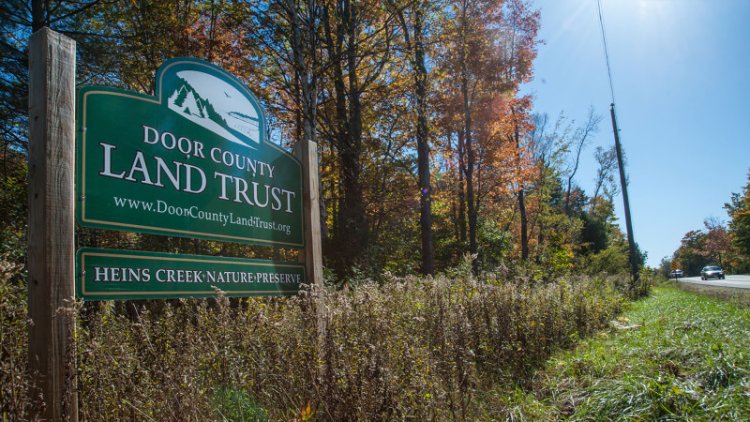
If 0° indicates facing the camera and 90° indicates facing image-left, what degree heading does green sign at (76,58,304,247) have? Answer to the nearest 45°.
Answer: approximately 315°

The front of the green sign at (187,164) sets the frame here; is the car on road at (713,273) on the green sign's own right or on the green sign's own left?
on the green sign's own left

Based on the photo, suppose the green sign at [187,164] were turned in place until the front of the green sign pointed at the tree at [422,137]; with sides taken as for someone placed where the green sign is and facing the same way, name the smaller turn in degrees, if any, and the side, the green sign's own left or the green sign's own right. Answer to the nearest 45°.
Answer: approximately 90° to the green sign's own left
